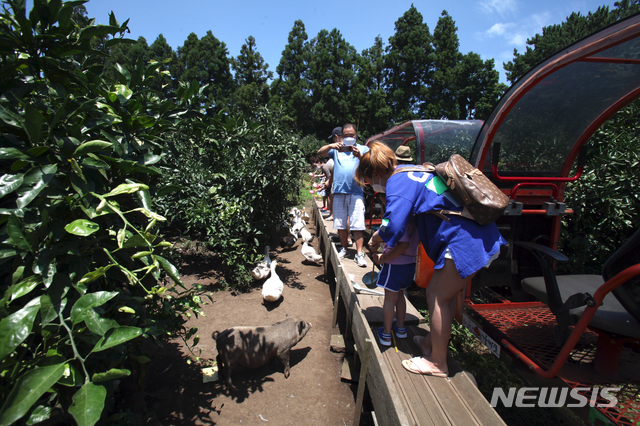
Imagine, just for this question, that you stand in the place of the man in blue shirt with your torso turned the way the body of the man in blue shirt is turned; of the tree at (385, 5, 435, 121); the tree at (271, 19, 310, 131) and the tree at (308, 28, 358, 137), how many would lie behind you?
3

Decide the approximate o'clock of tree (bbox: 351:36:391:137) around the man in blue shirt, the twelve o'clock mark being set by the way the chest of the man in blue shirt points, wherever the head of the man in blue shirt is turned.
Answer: The tree is roughly at 6 o'clock from the man in blue shirt.

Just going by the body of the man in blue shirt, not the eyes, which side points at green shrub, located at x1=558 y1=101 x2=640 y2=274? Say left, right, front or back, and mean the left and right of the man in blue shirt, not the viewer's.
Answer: left

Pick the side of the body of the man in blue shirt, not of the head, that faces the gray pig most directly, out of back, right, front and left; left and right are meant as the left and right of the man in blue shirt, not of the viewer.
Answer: front

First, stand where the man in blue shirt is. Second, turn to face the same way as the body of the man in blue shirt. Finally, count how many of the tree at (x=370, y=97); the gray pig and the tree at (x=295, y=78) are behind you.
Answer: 2

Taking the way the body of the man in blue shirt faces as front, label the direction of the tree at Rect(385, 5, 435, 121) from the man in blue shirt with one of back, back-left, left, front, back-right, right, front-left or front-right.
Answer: back

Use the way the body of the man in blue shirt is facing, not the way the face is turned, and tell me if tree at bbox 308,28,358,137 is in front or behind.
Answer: behind

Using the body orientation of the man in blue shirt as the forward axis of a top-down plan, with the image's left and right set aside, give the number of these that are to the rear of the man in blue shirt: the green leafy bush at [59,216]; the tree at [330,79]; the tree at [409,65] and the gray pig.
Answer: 2

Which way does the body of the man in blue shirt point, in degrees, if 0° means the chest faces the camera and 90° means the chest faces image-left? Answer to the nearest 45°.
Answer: approximately 0°

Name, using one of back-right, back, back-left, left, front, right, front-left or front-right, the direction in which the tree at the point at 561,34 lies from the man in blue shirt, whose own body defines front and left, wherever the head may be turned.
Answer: back-left

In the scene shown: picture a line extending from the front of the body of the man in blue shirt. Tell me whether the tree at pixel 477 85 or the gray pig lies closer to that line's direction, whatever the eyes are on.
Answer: the gray pig
